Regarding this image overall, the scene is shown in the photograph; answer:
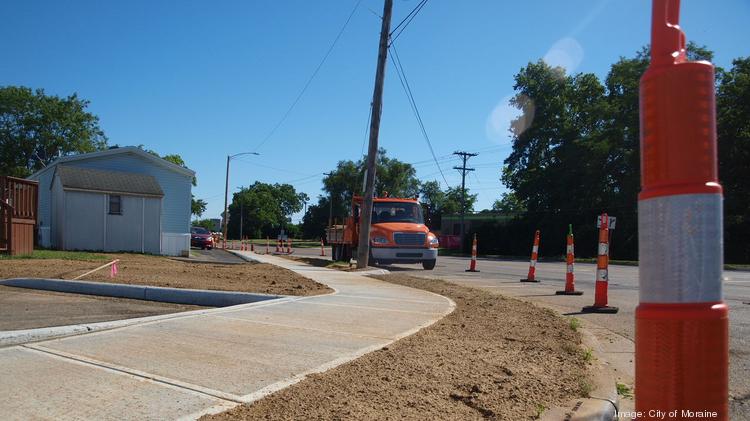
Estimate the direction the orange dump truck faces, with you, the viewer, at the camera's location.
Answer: facing the viewer and to the right of the viewer

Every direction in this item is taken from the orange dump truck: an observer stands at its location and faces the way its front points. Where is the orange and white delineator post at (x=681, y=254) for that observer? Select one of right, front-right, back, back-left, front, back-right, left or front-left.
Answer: front-right

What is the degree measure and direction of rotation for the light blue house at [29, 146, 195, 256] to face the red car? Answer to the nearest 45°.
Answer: approximately 180°

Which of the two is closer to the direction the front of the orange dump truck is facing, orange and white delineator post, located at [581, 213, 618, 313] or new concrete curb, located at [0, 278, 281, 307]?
the orange and white delineator post

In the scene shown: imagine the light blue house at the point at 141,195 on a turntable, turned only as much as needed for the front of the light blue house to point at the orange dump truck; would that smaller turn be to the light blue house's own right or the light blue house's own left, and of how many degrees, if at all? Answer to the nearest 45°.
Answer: approximately 45° to the light blue house's own left

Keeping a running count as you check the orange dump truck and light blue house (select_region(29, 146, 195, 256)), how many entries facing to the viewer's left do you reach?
0

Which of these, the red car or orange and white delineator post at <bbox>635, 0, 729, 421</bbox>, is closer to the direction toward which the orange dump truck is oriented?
the orange and white delineator post

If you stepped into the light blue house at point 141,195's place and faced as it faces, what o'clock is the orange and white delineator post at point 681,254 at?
The orange and white delineator post is roughly at 12 o'clock from the light blue house.

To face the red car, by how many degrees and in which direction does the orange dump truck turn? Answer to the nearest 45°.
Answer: approximately 180°

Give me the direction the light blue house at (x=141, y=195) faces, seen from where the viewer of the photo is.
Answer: facing the viewer

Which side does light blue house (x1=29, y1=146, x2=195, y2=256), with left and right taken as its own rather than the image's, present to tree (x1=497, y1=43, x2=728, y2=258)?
left
